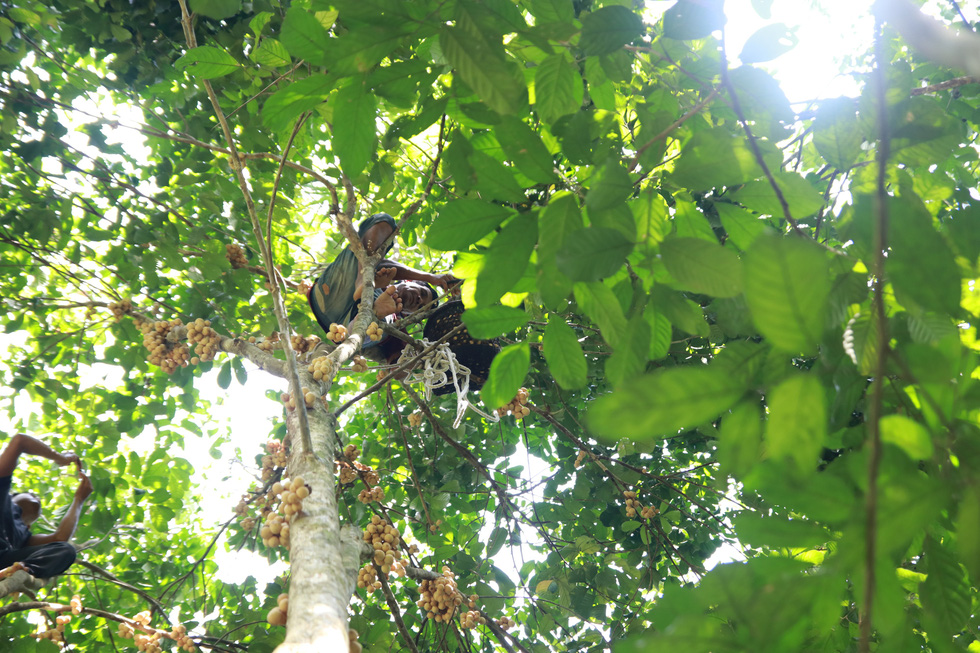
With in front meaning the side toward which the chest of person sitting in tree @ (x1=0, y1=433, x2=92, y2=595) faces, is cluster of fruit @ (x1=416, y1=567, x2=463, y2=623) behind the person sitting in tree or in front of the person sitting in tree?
in front

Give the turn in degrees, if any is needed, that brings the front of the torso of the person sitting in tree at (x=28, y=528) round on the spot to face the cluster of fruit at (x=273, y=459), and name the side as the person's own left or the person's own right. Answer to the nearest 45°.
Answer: approximately 45° to the person's own right

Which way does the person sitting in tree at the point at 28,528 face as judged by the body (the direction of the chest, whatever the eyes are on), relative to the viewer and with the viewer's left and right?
facing to the right of the viewer

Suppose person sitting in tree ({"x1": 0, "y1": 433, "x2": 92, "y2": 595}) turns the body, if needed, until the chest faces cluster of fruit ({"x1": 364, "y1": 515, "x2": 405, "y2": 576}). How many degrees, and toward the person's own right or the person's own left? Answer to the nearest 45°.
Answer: approximately 45° to the person's own right

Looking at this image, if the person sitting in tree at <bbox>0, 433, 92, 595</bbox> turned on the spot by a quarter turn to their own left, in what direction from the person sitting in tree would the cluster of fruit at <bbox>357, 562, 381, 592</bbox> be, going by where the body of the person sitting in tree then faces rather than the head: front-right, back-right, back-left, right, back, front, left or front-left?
back-right
